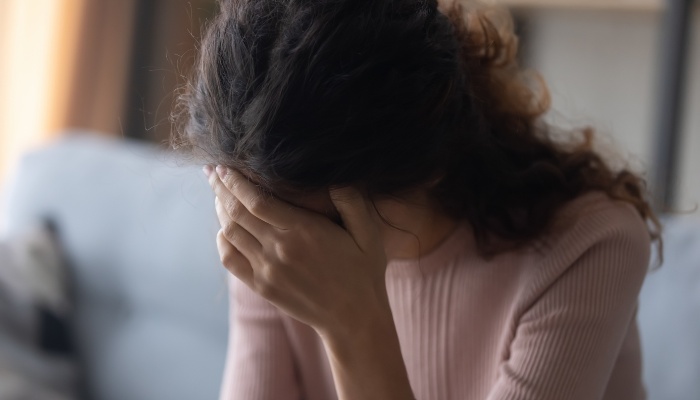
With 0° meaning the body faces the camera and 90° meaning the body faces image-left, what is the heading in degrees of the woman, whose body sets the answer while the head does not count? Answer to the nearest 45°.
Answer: approximately 45°

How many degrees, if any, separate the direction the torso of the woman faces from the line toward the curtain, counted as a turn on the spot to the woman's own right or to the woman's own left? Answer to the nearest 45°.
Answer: approximately 90° to the woman's own right
